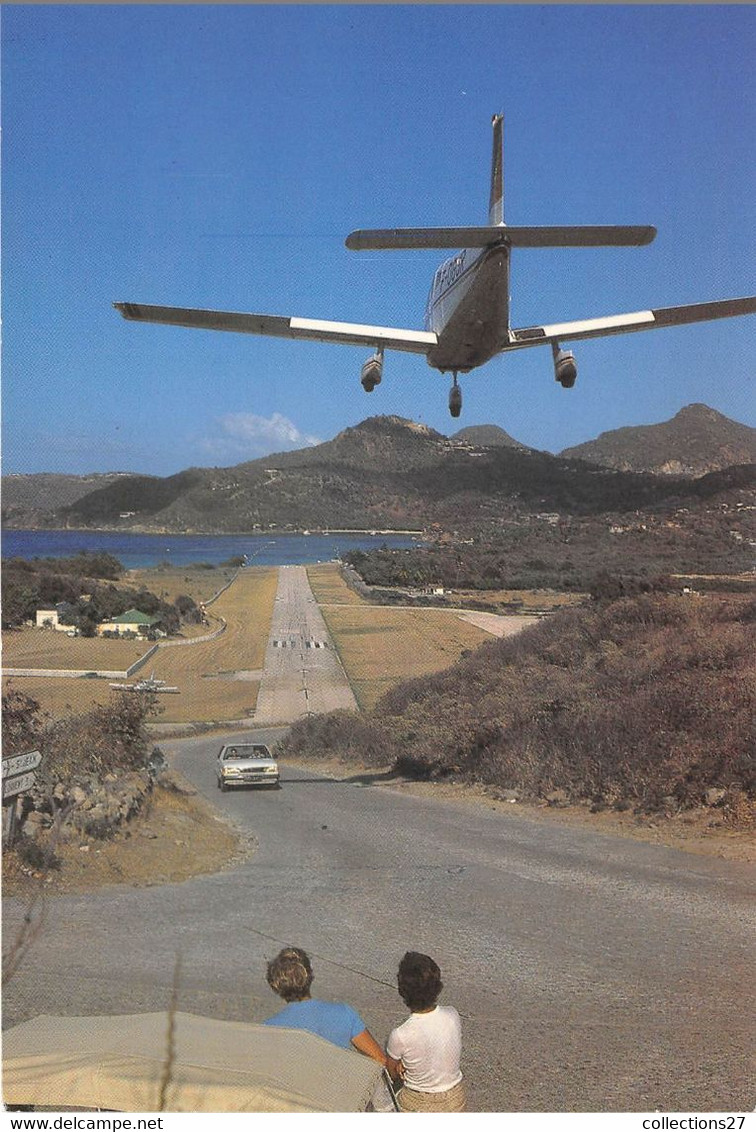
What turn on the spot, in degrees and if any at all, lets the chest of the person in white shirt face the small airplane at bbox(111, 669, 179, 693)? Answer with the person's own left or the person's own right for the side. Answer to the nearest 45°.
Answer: approximately 45° to the person's own left

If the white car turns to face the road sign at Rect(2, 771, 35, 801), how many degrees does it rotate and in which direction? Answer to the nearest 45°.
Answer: approximately 90° to its right

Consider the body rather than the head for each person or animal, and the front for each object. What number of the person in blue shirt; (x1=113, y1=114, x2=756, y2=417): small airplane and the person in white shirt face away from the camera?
3

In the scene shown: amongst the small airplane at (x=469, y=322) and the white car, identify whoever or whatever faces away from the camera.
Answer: the small airplane

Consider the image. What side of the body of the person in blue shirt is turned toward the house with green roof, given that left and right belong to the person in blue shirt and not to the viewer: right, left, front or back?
front

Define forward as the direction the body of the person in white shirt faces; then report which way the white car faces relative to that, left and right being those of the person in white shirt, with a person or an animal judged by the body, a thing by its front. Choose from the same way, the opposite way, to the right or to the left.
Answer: the opposite way

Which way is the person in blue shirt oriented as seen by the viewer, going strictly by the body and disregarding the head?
away from the camera

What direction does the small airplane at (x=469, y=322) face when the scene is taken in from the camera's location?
facing away from the viewer

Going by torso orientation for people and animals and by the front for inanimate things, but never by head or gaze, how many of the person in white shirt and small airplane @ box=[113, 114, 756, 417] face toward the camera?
0

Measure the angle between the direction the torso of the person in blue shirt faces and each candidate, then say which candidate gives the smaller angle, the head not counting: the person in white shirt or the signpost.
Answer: the signpost

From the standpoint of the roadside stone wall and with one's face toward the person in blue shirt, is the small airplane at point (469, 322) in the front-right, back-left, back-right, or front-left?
front-left

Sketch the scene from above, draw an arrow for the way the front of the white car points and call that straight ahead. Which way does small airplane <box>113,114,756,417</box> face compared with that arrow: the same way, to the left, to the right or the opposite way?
the opposite way

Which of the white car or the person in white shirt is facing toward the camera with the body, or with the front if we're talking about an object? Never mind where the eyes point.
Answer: the white car

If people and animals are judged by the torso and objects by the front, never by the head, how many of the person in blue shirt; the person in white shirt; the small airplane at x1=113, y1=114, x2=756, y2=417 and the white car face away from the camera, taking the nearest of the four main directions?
3

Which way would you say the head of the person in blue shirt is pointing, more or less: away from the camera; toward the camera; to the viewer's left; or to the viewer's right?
away from the camera

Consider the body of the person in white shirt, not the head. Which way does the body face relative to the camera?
away from the camera
